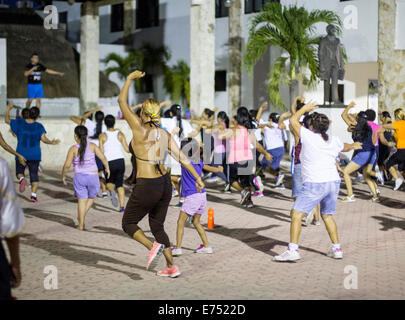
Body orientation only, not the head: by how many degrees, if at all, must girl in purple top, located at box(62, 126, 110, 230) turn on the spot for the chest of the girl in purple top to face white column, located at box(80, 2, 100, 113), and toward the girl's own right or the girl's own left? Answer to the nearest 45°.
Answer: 0° — they already face it

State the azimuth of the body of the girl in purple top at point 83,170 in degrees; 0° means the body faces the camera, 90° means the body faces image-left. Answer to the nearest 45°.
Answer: approximately 180°

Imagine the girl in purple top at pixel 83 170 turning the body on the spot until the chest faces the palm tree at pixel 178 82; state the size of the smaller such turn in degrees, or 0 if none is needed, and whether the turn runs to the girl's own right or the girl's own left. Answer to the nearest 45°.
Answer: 0° — they already face it

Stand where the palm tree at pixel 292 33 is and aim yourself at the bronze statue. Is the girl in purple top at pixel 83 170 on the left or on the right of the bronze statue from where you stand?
right

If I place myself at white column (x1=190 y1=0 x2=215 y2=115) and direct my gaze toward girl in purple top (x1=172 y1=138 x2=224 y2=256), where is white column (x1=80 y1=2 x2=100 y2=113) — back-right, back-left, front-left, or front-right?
back-right

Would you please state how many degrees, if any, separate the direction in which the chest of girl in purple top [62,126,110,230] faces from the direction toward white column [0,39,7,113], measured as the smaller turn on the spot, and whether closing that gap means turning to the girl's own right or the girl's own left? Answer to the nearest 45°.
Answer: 0° — they already face it

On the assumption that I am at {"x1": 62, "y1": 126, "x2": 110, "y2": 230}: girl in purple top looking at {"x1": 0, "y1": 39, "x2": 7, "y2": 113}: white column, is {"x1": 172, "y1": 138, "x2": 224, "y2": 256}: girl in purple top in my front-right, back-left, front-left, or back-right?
back-right

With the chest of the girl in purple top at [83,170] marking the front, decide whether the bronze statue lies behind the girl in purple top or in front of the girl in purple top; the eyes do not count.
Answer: in front

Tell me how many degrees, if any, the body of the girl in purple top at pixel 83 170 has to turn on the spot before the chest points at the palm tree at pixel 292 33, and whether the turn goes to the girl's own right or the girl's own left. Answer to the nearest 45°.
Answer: approximately 45° to the girl's own right

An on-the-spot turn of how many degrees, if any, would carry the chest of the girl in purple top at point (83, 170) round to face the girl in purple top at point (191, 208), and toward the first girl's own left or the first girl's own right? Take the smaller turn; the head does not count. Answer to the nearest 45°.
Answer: approximately 135° to the first girl's own right

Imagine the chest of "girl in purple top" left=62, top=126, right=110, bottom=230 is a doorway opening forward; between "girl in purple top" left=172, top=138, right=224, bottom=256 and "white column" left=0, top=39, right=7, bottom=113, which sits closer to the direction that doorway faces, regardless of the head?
the white column
